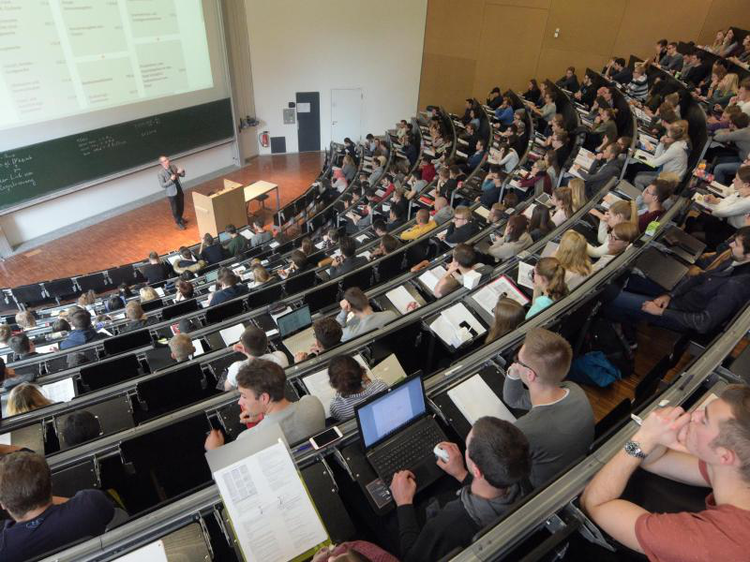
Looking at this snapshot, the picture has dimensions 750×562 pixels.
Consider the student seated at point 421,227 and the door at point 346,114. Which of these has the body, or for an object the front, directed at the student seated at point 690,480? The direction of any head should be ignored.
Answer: the door

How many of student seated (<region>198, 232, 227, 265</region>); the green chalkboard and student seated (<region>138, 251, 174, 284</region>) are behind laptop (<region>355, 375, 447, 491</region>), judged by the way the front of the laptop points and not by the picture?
3

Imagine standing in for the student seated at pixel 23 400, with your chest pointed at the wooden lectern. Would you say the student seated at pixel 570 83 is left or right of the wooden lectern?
right

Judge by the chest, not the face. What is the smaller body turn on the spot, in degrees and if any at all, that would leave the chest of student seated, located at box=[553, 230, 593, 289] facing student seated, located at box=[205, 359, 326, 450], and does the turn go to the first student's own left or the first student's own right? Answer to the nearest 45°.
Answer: approximately 90° to the first student's own left

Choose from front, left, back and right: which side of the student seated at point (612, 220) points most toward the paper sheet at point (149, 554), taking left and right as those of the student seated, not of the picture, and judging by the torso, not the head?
left

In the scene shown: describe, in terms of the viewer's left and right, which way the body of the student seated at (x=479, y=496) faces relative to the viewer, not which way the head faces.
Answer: facing away from the viewer and to the left of the viewer

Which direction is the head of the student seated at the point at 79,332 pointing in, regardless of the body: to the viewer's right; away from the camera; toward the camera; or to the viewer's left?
away from the camera

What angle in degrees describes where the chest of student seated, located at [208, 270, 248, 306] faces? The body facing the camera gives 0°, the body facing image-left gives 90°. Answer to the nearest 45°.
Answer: approximately 135°

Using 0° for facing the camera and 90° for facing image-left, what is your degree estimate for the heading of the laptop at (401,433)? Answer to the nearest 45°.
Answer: approximately 315°

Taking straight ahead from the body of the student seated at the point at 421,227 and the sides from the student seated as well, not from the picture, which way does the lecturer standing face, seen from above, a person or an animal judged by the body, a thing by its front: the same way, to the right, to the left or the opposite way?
the opposite way

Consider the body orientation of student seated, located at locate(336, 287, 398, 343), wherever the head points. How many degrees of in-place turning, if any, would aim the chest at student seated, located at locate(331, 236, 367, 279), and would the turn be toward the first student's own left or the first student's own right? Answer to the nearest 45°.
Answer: approximately 45° to the first student's own right

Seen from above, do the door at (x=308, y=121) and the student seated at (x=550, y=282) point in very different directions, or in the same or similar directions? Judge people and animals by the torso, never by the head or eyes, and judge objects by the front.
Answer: very different directions

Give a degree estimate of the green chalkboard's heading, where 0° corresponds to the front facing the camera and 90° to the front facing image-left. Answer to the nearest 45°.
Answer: approximately 315°

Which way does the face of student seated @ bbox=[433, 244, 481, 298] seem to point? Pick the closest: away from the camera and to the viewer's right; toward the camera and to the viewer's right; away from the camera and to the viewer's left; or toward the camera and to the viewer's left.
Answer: away from the camera and to the viewer's left

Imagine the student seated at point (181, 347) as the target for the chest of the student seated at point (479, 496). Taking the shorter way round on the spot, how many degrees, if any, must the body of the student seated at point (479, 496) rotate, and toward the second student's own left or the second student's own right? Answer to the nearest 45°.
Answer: approximately 45° to the second student's own left

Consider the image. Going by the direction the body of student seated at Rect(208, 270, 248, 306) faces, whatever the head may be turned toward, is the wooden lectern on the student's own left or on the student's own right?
on the student's own right
